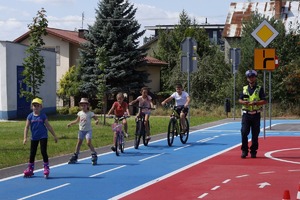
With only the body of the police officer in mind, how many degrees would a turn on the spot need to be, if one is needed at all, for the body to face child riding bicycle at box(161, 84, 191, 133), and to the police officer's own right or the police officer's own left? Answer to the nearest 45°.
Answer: approximately 135° to the police officer's own right

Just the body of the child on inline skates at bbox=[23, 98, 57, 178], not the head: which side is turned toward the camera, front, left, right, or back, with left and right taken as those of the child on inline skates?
front

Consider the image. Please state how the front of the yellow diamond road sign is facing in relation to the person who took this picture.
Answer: facing the viewer

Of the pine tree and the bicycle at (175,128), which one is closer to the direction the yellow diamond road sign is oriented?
the bicycle

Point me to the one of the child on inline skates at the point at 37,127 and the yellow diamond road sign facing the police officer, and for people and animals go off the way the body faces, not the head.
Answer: the yellow diamond road sign

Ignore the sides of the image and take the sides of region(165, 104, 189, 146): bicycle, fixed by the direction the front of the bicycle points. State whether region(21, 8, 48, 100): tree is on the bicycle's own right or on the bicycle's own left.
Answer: on the bicycle's own right

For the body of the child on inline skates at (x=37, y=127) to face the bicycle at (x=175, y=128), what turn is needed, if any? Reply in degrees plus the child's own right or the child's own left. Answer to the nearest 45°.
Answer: approximately 135° to the child's own left

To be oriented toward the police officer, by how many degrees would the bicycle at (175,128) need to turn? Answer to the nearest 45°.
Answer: approximately 90° to its left

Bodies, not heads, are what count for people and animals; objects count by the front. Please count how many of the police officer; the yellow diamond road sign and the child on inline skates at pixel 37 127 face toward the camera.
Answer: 3

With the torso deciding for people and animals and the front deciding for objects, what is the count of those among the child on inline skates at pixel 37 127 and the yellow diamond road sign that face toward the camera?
2

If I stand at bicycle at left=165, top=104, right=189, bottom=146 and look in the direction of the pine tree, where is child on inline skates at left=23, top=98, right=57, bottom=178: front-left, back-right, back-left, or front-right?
back-left

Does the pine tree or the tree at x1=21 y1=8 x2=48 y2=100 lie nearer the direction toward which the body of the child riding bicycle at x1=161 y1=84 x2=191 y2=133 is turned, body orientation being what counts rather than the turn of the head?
the tree

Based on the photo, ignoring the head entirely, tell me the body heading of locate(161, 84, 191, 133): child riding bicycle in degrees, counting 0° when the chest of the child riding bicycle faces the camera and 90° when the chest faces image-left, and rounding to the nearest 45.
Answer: approximately 45°

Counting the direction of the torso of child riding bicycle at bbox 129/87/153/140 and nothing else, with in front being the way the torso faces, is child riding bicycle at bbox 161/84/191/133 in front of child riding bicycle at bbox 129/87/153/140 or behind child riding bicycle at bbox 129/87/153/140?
behind

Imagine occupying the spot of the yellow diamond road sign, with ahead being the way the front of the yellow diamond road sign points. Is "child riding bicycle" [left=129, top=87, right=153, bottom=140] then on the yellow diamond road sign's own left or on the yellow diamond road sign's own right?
on the yellow diamond road sign's own right
